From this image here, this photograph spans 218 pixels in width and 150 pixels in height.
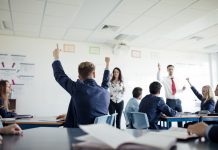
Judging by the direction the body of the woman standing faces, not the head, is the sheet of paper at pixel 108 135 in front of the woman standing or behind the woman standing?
in front

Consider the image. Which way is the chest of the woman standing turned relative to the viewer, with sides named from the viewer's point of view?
facing the viewer

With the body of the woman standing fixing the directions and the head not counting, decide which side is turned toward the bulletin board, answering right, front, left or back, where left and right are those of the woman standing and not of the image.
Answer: right

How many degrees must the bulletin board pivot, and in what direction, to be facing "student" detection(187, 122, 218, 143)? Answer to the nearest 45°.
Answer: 0° — it already faces them

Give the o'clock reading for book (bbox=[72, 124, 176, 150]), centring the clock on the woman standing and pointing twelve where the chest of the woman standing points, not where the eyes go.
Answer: The book is roughly at 12 o'clock from the woman standing.

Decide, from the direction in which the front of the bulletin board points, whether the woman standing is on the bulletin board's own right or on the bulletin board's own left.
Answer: on the bulletin board's own left

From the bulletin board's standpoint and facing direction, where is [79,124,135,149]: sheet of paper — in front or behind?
in front

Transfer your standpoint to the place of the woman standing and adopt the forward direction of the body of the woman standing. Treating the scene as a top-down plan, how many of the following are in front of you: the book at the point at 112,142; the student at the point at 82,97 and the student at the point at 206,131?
3

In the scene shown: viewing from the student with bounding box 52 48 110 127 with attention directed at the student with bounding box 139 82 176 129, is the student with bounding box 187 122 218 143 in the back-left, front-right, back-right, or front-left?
back-right

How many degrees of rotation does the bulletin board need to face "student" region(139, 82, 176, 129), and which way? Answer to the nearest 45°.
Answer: approximately 45° to its left
